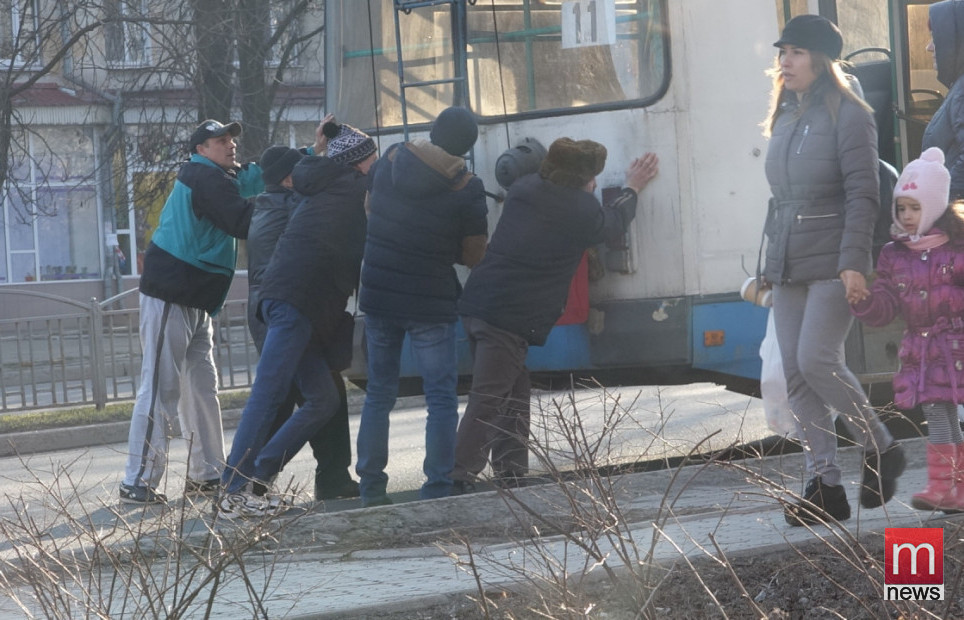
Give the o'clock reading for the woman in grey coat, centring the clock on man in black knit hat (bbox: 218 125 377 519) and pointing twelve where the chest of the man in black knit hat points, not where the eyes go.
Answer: The woman in grey coat is roughly at 3 o'clock from the man in black knit hat.

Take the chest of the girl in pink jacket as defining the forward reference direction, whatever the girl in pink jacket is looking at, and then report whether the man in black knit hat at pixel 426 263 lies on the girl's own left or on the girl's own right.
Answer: on the girl's own right

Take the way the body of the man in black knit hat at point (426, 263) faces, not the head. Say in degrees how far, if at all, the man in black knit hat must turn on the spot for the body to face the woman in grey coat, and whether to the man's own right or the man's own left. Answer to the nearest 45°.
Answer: approximately 135° to the man's own right

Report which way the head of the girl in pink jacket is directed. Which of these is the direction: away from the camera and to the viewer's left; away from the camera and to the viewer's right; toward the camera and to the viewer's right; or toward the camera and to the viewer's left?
toward the camera and to the viewer's left

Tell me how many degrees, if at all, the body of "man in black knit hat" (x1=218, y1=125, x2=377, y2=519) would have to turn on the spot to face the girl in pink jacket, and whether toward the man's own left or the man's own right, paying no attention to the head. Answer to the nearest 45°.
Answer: approximately 90° to the man's own right

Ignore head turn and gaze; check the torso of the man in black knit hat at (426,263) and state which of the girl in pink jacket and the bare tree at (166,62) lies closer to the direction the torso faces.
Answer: the bare tree

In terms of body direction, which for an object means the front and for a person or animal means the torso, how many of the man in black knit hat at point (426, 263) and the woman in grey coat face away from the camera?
1

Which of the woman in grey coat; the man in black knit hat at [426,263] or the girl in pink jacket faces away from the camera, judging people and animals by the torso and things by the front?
the man in black knit hat

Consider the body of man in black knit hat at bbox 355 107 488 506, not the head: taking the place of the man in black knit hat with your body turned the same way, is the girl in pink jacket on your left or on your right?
on your right

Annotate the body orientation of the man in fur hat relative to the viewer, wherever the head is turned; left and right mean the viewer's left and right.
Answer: facing away from the viewer and to the right of the viewer

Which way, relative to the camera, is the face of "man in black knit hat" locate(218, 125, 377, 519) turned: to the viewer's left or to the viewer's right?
to the viewer's right

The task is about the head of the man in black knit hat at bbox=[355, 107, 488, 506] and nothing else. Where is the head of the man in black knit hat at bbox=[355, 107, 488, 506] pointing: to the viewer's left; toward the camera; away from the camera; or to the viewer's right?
away from the camera

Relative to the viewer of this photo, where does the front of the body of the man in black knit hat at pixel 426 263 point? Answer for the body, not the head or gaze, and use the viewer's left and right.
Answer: facing away from the viewer
